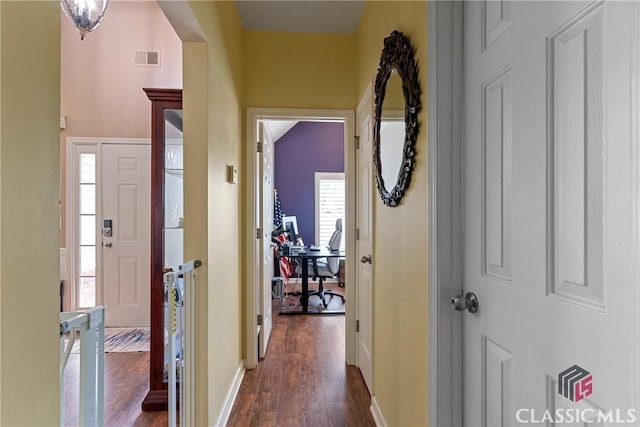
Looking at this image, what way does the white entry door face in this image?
toward the camera

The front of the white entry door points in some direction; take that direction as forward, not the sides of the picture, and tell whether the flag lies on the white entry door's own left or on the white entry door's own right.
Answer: on the white entry door's own left

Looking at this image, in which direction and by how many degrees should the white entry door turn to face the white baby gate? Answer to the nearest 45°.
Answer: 0° — it already faces it

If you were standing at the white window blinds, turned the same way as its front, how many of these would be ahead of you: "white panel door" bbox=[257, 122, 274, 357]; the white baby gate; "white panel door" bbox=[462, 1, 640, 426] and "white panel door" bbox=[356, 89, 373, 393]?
4

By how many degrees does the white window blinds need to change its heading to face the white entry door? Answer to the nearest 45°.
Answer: approximately 45° to its right

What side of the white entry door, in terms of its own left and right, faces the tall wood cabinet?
front

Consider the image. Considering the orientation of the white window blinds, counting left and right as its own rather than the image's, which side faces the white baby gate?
front

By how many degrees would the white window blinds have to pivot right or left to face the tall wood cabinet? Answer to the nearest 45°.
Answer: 0° — it already faces it

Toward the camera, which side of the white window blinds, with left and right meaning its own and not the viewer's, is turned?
front

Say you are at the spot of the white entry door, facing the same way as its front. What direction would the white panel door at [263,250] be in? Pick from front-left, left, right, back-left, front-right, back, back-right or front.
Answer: front-left

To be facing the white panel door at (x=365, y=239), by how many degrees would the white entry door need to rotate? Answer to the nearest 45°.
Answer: approximately 45° to its left

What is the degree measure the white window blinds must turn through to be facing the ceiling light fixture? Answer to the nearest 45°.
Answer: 0° — it already faces it

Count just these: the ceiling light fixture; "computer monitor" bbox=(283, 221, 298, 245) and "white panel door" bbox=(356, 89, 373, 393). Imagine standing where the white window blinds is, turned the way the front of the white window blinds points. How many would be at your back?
0

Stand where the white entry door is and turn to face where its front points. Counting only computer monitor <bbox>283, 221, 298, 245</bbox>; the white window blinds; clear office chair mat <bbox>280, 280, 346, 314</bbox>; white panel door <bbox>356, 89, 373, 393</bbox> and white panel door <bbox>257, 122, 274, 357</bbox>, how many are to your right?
0

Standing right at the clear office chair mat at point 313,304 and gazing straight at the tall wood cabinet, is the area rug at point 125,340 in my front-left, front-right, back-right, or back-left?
front-right

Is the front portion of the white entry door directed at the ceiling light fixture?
yes

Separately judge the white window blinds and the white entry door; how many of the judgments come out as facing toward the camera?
2

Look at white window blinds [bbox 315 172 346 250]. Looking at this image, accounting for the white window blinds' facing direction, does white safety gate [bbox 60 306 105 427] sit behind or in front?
in front
